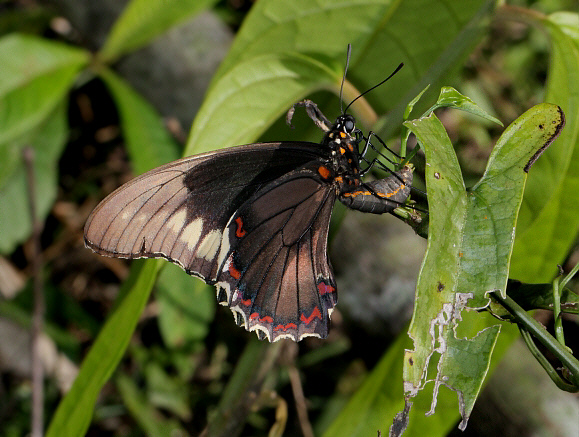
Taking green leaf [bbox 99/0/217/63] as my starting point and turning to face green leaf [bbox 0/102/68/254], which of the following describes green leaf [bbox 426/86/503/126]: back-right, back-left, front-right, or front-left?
back-left

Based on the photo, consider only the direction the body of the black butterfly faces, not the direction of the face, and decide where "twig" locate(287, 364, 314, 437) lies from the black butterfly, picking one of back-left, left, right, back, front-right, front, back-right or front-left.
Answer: left

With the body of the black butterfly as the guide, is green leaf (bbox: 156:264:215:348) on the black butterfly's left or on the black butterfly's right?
on the black butterfly's left
